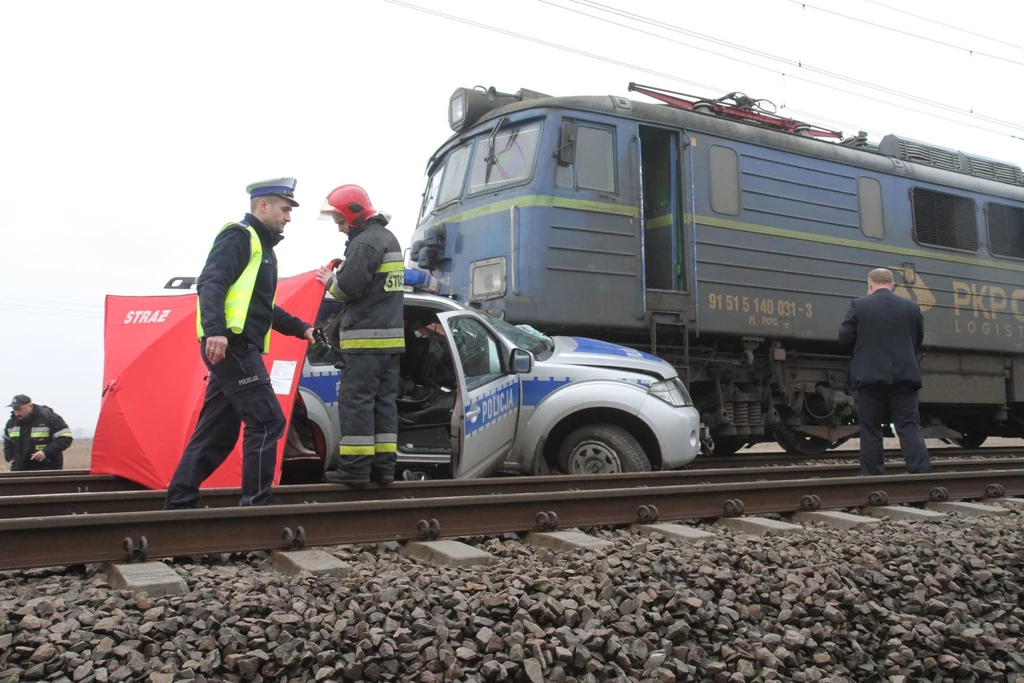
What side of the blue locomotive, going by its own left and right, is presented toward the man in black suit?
left

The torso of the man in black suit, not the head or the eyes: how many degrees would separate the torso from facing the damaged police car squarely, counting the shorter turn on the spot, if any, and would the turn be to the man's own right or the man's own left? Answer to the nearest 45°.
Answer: approximately 135° to the man's own left

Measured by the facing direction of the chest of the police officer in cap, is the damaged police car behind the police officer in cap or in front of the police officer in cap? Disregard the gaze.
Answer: in front

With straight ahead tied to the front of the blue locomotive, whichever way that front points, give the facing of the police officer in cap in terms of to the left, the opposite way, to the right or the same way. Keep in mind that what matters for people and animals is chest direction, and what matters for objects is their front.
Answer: the opposite way

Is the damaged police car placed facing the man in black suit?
yes

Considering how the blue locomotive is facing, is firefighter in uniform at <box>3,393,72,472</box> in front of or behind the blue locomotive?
in front

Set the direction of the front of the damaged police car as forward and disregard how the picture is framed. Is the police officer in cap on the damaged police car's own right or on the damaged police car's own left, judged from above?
on the damaged police car's own right

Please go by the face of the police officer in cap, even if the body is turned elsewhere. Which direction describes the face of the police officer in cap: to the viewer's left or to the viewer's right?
to the viewer's right

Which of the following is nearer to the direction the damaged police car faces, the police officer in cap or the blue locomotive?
the blue locomotive

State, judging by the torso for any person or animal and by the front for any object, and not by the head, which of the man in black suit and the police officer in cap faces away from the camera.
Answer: the man in black suit

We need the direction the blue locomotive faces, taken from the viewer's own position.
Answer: facing the viewer and to the left of the viewer

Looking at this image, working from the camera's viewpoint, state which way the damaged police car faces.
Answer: facing to the right of the viewer

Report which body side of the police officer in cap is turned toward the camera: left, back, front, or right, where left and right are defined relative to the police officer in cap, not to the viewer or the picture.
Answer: right

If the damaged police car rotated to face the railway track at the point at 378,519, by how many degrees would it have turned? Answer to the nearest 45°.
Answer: approximately 90° to its right

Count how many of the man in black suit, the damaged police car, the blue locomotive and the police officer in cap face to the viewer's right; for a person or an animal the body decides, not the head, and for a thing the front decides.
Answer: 2

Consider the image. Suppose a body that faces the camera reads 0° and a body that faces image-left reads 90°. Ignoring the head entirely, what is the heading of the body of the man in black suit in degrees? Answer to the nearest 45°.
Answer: approximately 180°
